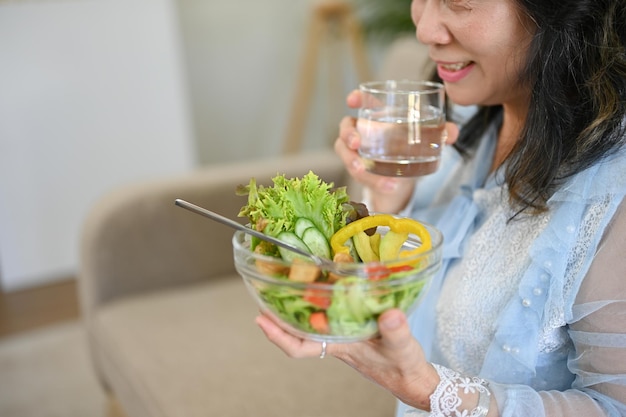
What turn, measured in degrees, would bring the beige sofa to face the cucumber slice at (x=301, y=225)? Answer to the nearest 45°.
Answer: approximately 45° to its left

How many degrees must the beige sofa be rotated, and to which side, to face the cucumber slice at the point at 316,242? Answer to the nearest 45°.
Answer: approximately 45° to its left

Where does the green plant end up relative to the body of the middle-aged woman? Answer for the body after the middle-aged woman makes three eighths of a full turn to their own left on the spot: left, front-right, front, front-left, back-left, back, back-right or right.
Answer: left

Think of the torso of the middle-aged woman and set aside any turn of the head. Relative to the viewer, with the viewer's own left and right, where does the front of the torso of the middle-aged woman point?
facing the viewer and to the left of the viewer

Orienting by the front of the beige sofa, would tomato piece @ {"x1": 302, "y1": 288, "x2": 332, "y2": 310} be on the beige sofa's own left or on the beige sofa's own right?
on the beige sofa's own left
